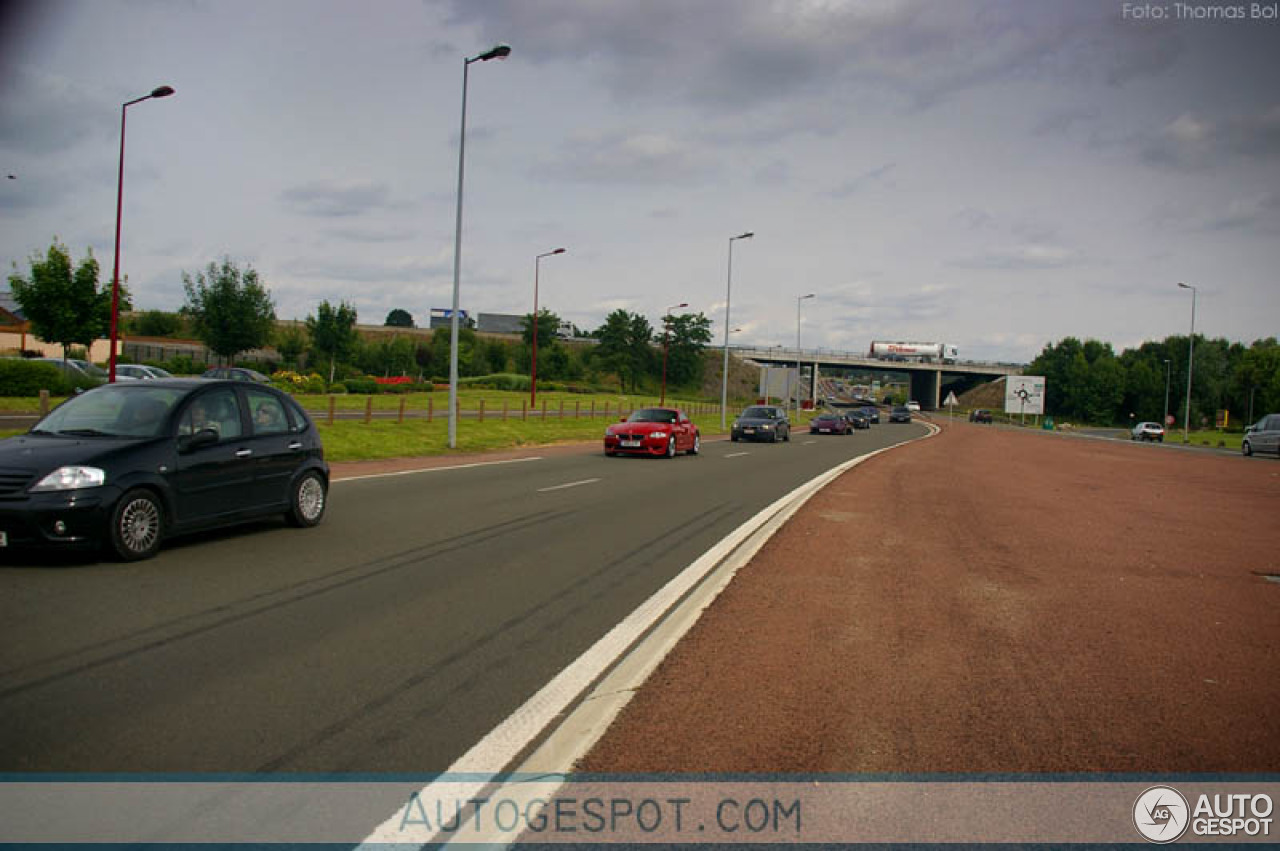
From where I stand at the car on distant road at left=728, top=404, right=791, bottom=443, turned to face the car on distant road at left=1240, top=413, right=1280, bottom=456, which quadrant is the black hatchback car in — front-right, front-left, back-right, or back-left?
back-right

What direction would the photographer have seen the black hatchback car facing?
facing the viewer and to the left of the viewer

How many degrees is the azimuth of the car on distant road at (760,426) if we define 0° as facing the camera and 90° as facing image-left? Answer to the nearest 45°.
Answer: approximately 45°

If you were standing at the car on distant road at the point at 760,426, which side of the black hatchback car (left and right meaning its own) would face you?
back

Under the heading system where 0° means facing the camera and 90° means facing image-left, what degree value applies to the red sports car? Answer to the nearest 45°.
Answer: approximately 45°

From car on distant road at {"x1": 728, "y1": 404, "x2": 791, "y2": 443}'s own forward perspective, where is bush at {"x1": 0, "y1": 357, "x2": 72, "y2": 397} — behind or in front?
in front

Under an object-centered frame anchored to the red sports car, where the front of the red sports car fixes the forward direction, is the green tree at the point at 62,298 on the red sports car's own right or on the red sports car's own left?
on the red sports car's own right

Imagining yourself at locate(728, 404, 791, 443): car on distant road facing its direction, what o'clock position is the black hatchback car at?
The black hatchback car is roughly at 11 o'clock from the car on distant road.

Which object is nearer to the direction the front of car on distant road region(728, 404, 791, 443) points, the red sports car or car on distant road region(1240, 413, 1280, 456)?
the red sports car
